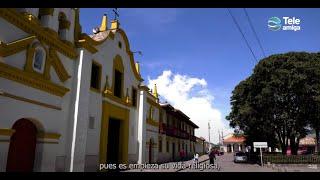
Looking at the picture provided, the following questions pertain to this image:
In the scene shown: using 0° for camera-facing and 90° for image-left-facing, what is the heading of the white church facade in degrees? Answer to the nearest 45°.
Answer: approximately 315°

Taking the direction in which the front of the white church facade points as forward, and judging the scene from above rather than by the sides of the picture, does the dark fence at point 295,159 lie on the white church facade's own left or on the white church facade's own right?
on the white church facade's own left

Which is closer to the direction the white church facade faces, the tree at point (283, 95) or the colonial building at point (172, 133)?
the tree

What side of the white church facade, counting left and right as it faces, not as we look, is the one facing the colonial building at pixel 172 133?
left

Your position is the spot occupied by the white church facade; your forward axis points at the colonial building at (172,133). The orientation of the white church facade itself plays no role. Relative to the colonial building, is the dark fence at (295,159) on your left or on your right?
right

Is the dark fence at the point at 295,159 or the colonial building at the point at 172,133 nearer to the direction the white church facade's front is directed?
the dark fence

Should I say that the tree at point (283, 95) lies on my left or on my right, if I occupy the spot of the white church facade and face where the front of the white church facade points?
on my left
